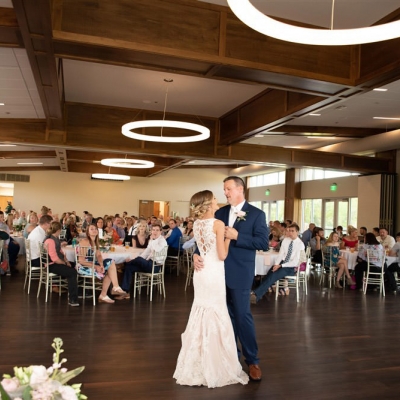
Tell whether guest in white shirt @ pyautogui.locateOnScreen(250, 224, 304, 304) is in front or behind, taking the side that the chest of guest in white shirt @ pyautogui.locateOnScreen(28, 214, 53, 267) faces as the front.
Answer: in front

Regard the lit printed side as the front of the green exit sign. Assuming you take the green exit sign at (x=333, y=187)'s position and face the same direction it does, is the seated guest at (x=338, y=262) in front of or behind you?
in front

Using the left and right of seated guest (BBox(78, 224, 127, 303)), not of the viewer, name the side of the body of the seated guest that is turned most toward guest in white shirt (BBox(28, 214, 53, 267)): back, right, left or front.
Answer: back

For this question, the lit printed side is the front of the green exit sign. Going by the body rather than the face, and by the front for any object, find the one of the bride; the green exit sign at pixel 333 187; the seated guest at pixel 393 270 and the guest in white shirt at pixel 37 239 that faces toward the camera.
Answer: the green exit sign

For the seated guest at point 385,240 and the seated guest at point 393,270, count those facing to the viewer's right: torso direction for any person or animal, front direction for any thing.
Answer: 0

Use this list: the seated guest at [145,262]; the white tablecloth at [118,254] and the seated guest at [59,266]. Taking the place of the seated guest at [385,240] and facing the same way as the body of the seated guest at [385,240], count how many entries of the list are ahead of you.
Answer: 3

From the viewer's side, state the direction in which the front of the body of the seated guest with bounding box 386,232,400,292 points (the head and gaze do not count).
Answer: to the viewer's left

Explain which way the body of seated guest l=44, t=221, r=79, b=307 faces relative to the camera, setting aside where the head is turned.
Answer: to the viewer's right

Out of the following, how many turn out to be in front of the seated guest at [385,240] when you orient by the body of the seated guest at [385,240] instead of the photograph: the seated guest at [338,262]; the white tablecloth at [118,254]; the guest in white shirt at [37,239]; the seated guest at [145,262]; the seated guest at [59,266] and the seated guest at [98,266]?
6

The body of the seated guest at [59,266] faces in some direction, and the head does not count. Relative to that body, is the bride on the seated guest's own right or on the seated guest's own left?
on the seated guest's own right

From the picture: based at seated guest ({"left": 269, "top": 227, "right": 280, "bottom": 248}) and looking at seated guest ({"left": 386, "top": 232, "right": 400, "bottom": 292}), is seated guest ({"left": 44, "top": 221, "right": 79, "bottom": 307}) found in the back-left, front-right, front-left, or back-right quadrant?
back-right

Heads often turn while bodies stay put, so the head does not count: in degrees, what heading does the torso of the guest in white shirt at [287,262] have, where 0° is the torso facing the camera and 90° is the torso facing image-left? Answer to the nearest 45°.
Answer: approximately 45°
